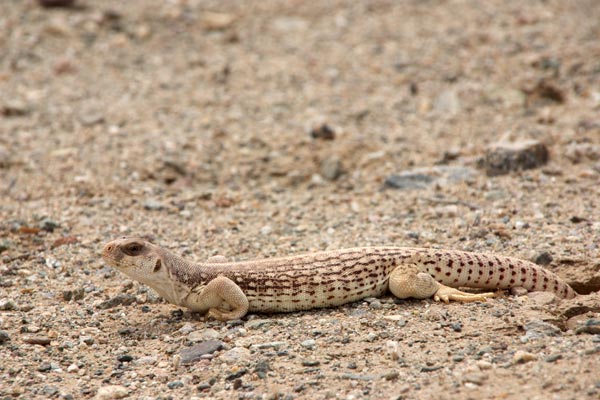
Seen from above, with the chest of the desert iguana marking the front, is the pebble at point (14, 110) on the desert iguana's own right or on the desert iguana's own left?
on the desert iguana's own right

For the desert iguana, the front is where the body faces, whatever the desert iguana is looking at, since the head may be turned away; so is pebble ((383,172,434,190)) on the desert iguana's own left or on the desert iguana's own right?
on the desert iguana's own right

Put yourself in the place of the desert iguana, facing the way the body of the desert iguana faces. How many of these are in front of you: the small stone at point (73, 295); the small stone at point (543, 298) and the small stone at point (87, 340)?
2

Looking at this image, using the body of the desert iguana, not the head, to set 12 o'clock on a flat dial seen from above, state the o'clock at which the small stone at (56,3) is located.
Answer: The small stone is roughly at 2 o'clock from the desert iguana.

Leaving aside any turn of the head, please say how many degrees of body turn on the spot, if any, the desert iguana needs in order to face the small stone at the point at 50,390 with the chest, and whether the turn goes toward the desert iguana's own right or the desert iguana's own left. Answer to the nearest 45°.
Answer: approximately 45° to the desert iguana's own left

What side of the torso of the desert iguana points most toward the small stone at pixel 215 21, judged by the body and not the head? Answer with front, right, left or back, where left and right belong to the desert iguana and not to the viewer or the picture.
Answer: right

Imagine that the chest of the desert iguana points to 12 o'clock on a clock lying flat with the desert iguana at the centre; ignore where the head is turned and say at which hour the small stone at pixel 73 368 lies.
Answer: The small stone is roughly at 11 o'clock from the desert iguana.

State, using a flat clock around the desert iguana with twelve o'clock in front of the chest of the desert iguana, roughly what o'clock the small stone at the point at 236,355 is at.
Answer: The small stone is roughly at 10 o'clock from the desert iguana.

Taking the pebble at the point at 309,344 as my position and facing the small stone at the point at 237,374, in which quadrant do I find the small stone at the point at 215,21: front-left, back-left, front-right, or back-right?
back-right

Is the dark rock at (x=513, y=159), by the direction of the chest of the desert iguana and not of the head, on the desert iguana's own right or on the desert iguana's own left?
on the desert iguana's own right

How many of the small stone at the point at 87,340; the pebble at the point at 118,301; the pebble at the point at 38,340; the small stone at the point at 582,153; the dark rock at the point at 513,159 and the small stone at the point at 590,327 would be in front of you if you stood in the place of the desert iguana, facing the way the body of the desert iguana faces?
3

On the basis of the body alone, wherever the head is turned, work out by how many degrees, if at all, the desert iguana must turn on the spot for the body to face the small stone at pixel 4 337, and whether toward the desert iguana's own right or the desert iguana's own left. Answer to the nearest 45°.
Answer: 0° — it already faces it

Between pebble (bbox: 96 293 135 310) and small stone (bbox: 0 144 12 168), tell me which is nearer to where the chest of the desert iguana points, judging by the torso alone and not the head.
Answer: the pebble

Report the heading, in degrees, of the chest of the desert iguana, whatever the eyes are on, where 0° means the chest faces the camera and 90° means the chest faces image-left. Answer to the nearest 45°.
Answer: approximately 90°

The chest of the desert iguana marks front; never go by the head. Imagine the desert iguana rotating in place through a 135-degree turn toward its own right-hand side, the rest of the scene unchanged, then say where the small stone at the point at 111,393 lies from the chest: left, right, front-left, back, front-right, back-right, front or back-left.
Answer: back

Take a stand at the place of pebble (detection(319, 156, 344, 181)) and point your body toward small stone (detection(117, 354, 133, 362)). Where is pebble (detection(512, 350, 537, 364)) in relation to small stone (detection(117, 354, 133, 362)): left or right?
left

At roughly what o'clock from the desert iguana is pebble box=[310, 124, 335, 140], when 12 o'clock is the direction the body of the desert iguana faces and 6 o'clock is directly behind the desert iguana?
The pebble is roughly at 3 o'clock from the desert iguana.
